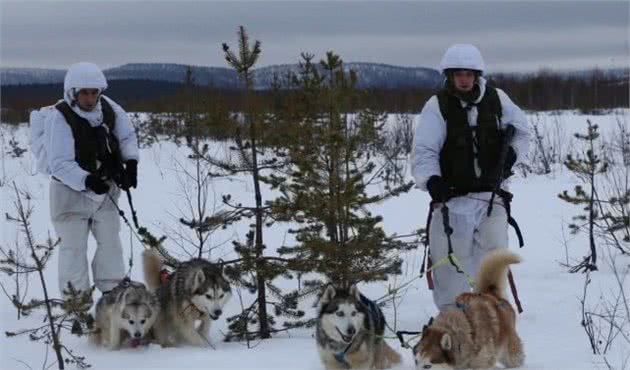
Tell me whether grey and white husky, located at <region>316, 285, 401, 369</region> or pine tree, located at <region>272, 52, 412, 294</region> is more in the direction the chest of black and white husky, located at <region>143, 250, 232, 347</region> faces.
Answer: the grey and white husky

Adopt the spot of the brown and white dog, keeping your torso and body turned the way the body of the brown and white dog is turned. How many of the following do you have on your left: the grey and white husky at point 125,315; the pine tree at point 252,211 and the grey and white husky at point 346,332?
0

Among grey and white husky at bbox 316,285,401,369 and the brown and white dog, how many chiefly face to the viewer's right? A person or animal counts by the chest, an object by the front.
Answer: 0

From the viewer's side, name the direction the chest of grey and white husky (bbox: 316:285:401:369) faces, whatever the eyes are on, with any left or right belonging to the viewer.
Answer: facing the viewer and to the left of the viewer

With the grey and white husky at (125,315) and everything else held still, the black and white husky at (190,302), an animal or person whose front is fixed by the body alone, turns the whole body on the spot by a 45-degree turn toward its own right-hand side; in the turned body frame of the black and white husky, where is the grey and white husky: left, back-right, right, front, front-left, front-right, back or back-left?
right

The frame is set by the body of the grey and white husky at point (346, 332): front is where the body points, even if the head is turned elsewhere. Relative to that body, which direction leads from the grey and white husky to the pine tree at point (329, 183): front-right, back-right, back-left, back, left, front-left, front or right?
back-right

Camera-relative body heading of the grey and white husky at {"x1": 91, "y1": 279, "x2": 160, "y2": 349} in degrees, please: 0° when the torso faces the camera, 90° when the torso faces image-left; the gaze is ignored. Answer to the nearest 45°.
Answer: approximately 315°

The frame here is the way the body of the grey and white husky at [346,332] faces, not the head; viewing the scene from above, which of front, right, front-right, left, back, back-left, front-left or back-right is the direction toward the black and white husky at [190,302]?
right

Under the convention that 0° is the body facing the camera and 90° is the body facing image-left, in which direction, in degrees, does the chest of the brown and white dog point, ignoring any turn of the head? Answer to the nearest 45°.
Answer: approximately 45°

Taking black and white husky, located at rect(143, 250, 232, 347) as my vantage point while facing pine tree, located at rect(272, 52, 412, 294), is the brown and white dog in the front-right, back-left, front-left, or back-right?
front-right

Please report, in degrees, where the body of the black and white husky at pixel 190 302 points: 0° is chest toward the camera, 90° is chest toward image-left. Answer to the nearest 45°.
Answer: approximately 315°

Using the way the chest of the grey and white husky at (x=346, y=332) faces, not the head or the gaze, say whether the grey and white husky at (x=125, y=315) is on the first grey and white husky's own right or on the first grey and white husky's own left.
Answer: on the first grey and white husky's own right

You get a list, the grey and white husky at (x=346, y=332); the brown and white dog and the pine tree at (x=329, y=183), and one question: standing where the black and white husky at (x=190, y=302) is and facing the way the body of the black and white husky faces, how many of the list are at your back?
0
